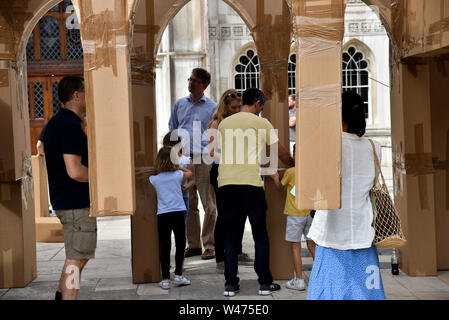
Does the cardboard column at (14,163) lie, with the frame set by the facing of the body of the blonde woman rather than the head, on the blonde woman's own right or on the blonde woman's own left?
on the blonde woman's own right

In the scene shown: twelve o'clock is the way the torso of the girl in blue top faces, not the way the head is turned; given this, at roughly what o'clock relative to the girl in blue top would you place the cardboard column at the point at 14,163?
The cardboard column is roughly at 8 o'clock from the girl in blue top.

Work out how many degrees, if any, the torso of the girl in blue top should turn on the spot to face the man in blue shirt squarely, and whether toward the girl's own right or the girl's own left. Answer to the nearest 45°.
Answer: approximately 45° to the girl's own left

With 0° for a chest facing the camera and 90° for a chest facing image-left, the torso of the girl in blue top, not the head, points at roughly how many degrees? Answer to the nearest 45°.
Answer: approximately 225°

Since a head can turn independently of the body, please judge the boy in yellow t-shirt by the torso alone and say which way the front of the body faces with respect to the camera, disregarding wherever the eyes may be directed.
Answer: to the viewer's left

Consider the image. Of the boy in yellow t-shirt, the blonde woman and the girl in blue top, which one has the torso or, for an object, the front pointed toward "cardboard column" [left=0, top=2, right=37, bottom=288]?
the boy in yellow t-shirt

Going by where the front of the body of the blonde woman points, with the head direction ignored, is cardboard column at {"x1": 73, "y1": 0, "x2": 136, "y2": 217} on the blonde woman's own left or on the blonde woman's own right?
on the blonde woman's own right

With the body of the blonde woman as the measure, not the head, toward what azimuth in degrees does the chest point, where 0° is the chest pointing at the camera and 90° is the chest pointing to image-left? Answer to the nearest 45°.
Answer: approximately 315°

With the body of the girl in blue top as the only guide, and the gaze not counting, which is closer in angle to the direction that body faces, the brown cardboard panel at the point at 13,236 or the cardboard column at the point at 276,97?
the cardboard column

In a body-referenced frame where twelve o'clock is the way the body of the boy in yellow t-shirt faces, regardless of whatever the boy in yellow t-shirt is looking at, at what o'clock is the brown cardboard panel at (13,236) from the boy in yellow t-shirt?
The brown cardboard panel is roughly at 12 o'clock from the boy in yellow t-shirt.

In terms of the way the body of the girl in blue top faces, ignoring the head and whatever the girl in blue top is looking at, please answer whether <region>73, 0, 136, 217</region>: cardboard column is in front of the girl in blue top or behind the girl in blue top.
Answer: behind
